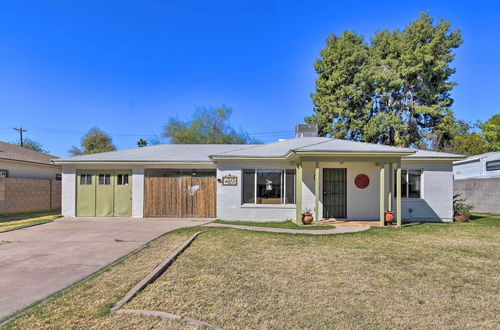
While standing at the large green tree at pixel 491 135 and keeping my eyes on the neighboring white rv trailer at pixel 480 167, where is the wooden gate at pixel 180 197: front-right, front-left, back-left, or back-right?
front-right

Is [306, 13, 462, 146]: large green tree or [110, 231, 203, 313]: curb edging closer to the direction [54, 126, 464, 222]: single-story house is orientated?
the curb edging

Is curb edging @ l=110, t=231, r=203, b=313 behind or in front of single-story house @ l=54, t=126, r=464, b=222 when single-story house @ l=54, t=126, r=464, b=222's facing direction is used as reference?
in front

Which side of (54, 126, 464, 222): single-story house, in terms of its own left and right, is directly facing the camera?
front

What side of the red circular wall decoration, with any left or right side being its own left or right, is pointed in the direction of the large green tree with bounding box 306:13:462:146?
back

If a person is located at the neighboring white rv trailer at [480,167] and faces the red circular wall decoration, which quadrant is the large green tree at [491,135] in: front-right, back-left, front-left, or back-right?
back-right

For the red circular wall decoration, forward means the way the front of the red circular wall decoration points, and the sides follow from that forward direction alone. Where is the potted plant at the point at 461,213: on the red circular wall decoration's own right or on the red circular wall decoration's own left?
on the red circular wall decoration's own left

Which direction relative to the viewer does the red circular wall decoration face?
toward the camera

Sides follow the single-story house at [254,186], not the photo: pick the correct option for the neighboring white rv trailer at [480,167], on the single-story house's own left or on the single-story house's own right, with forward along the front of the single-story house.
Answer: on the single-story house's own left

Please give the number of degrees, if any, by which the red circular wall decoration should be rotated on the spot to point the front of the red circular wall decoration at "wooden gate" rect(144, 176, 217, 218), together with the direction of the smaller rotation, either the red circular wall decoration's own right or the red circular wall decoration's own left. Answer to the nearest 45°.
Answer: approximately 90° to the red circular wall decoration's own right
